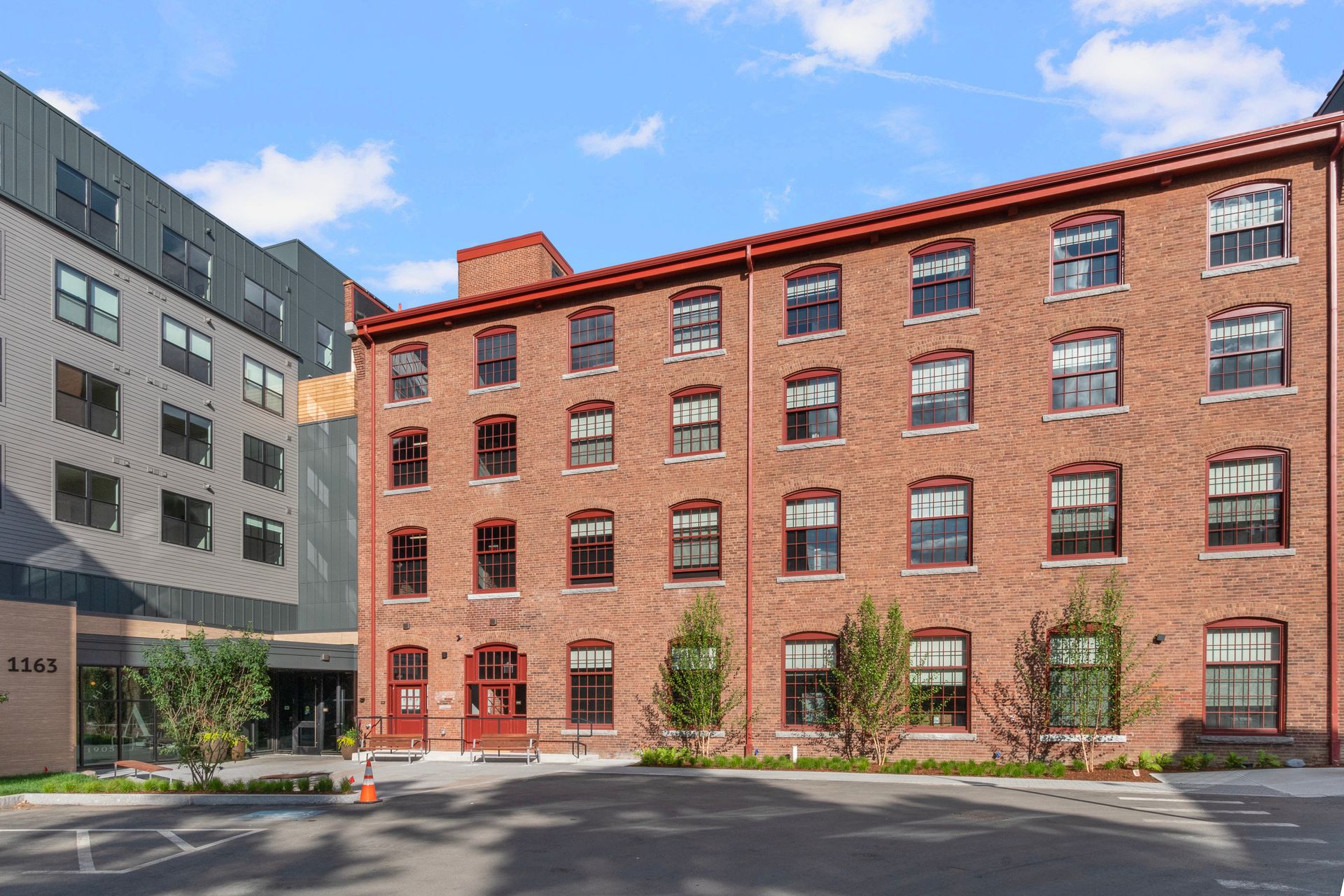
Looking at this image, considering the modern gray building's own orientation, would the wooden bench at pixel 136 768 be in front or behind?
in front

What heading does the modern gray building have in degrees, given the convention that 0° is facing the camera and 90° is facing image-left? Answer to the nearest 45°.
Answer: approximately 315°

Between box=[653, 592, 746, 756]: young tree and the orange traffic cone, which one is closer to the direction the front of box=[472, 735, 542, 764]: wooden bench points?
the orange traffic cone

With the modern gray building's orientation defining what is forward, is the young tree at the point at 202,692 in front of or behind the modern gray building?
in front

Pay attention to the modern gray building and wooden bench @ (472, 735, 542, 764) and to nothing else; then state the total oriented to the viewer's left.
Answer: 0

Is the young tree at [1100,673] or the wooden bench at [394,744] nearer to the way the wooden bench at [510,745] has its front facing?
the young tree

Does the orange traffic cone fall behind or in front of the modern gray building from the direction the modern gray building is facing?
in front

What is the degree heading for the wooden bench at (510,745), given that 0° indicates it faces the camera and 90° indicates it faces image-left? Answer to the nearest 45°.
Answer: approximately 0°
